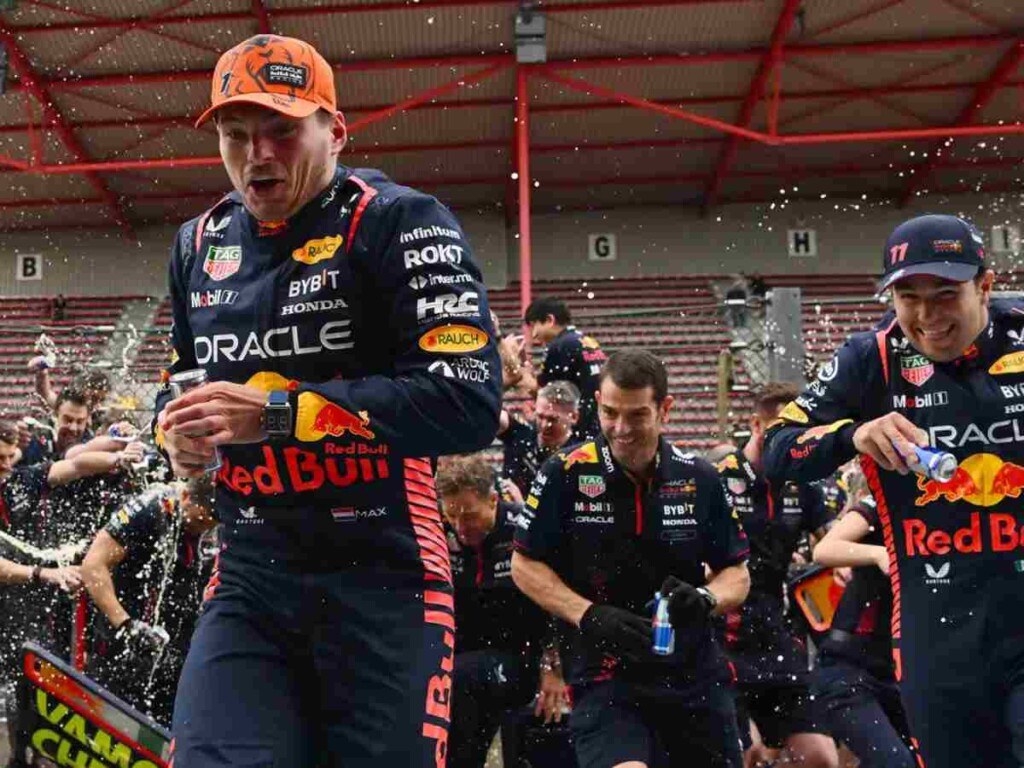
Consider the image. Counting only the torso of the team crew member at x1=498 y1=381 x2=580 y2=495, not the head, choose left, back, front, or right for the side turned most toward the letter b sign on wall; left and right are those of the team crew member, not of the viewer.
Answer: right

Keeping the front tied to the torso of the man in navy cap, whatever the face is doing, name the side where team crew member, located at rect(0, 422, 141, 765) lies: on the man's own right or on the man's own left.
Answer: on the man's own right

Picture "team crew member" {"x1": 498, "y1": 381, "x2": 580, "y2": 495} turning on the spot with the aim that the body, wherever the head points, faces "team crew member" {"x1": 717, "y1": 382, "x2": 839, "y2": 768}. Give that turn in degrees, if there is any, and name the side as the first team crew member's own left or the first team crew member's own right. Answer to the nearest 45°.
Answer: approximately 90° to the first team crew member's own left

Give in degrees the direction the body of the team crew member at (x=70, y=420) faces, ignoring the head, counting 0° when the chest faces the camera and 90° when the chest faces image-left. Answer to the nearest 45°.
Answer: approximately 315°

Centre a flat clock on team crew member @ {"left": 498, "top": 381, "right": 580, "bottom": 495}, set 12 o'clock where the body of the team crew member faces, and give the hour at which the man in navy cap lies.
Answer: The man in navy cap is roughly at 10 o'clock from the team crew member.

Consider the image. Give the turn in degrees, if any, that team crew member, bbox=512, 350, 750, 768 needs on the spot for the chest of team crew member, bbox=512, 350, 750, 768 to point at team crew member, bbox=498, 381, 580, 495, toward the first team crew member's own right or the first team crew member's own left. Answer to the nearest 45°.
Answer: approximately 180°

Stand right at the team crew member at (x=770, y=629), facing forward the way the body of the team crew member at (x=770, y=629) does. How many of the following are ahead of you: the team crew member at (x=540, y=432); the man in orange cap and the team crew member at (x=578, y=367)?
1

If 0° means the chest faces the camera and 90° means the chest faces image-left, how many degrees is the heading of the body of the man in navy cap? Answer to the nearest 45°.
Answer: approximately 0°
